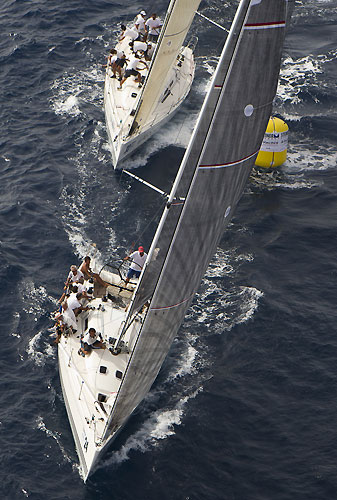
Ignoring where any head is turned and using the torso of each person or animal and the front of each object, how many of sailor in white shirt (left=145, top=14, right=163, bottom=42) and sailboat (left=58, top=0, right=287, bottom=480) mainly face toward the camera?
2

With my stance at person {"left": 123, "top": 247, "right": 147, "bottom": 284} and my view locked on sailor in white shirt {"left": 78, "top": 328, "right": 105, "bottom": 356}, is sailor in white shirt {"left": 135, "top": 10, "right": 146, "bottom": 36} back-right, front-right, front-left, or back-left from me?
back-right

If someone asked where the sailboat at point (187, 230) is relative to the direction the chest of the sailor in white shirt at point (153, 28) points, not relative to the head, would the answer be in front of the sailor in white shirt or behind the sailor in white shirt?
in front

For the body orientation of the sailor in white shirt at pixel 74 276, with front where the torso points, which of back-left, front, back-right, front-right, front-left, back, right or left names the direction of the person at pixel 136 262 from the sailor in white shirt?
back-left

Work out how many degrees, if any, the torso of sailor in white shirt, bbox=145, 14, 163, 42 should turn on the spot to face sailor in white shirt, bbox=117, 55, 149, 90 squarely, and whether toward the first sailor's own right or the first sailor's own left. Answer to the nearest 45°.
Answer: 0° — they already face them
